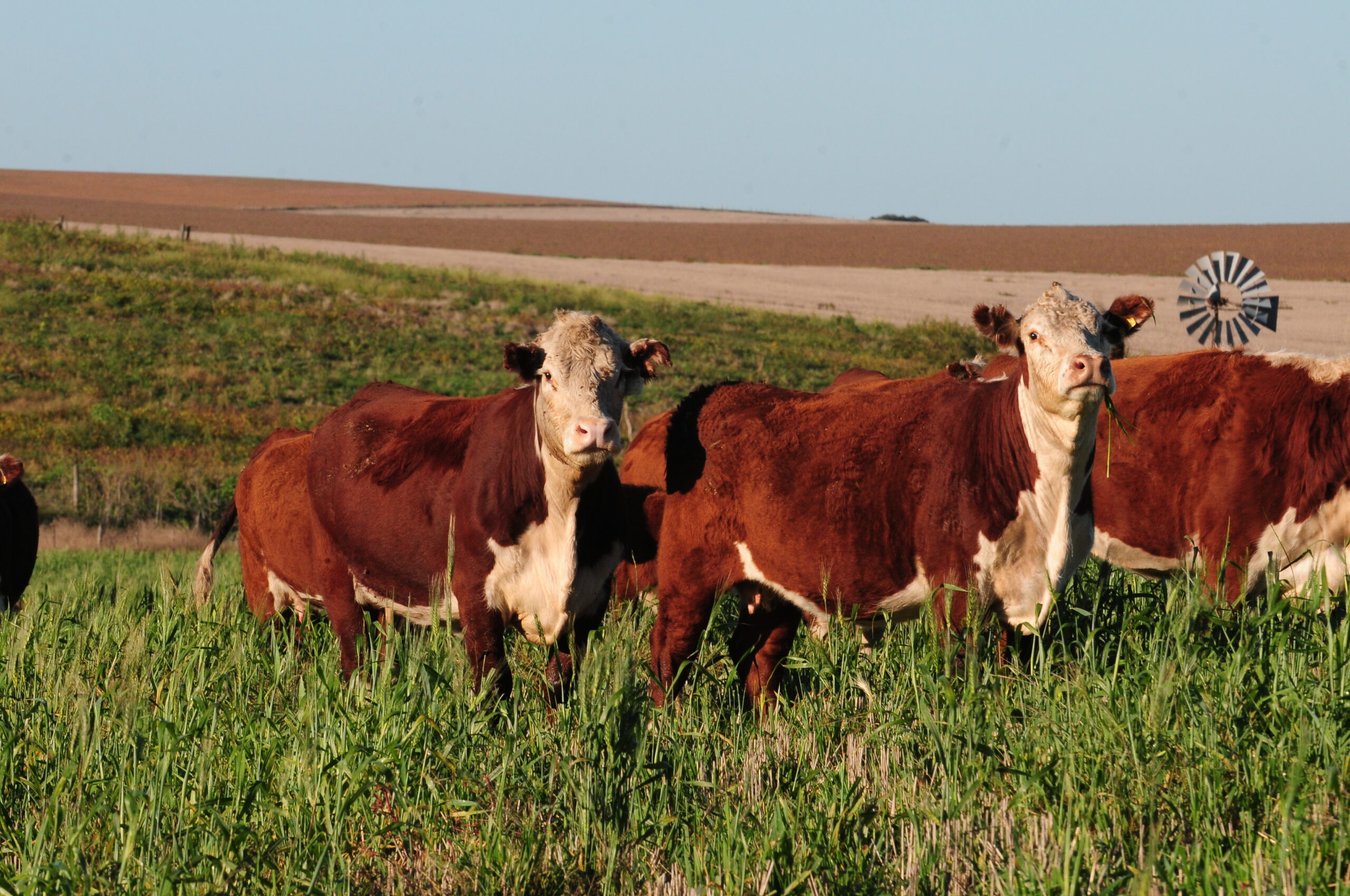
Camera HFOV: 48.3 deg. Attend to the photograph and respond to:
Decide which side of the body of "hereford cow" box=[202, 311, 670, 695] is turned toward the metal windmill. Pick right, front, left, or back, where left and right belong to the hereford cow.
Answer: left

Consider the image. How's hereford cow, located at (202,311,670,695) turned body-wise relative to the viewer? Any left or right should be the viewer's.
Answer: facing the viewer and to the right of the viewer

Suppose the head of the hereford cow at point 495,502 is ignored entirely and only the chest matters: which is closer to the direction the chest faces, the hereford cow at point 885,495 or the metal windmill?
the hereford cow

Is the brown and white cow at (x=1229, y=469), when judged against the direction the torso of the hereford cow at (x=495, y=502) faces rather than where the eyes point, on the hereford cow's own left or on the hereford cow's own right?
on the hereford cow's own left
